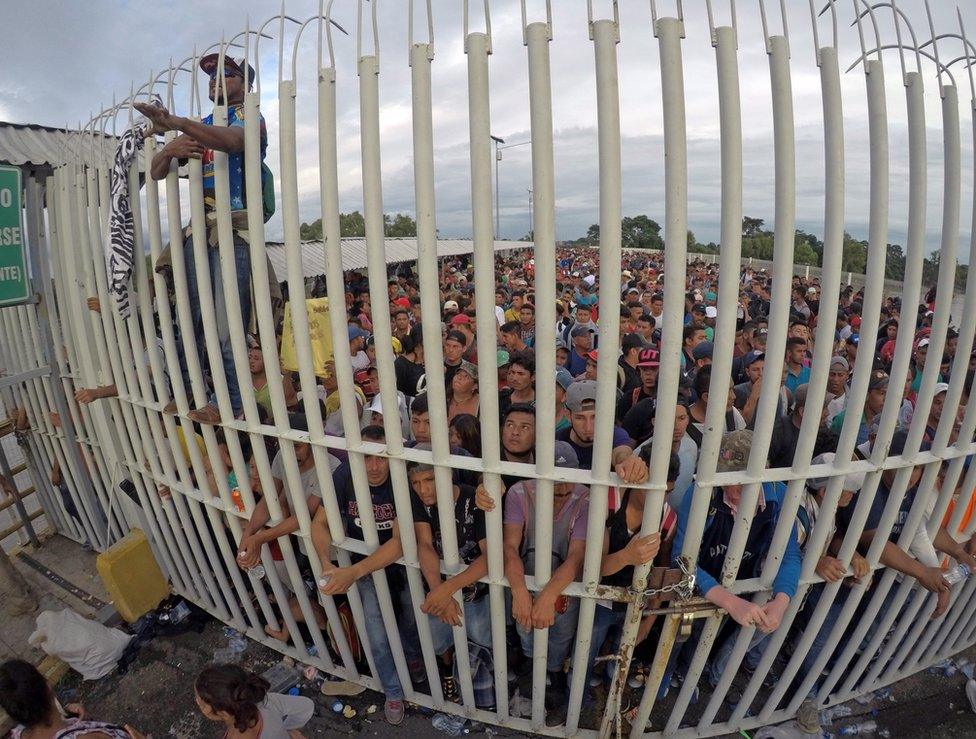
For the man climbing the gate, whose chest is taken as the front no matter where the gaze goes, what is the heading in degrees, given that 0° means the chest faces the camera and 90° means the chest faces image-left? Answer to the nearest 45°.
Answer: approximately 45°

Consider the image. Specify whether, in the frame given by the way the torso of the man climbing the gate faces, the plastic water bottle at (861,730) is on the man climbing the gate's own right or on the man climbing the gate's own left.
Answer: on the man climbing the gate's own left
